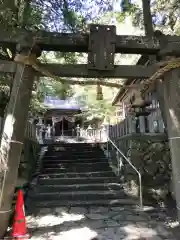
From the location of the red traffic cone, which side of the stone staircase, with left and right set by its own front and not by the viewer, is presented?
front

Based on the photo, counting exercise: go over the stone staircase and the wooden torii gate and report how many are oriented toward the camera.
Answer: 2

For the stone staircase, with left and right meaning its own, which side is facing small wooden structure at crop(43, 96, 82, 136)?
back

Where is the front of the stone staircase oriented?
toward the camera

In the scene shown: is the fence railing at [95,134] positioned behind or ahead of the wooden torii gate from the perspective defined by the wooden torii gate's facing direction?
behind

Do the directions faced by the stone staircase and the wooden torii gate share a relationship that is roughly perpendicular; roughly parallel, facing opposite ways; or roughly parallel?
roughly parallel

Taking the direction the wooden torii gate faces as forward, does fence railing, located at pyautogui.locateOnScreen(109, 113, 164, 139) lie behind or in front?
behind

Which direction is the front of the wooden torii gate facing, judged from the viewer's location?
facing the viewer

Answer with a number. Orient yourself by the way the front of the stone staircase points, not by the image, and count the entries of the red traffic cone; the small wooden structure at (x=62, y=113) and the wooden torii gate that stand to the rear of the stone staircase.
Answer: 1

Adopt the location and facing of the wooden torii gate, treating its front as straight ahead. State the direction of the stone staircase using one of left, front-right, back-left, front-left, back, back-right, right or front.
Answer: back

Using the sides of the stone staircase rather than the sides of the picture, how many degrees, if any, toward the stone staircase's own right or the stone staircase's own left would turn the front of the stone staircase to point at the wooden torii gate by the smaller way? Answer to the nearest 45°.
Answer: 0° — it already faces it

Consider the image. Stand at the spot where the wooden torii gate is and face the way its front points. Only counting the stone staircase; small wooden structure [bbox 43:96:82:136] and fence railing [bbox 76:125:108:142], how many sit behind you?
3

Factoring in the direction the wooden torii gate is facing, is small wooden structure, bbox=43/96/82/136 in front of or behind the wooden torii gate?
behind

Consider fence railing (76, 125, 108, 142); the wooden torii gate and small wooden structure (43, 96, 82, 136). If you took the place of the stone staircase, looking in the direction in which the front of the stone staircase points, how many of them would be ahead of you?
1
